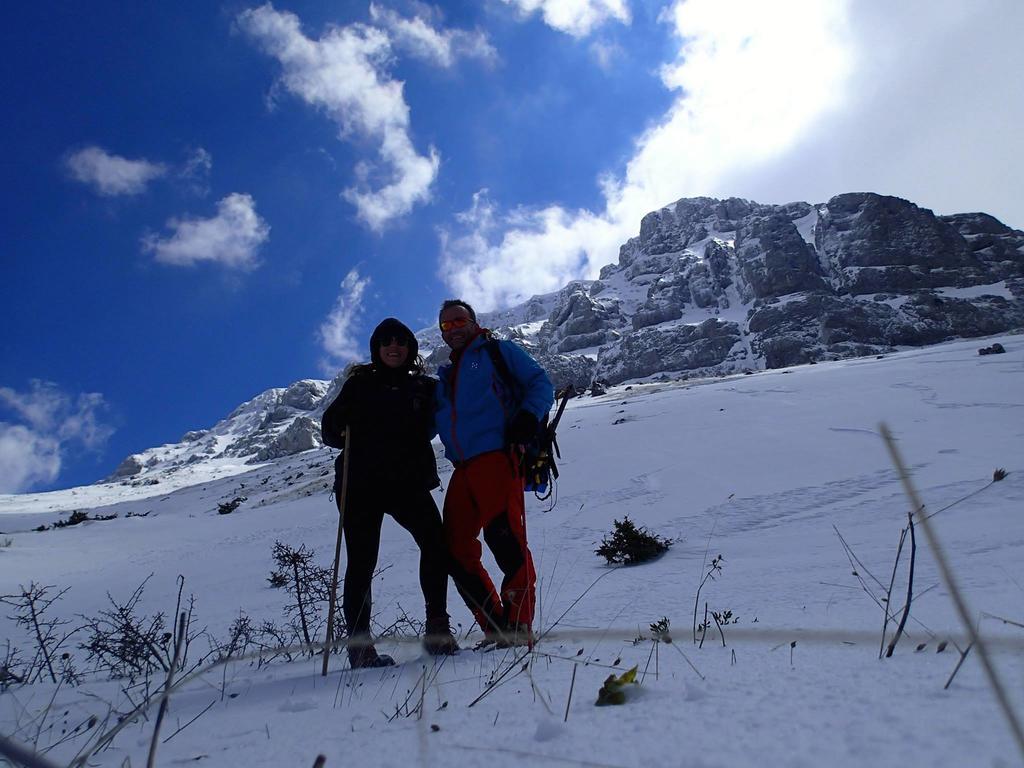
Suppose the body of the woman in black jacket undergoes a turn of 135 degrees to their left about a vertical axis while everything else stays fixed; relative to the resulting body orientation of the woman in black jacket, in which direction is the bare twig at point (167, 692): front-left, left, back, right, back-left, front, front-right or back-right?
back-right

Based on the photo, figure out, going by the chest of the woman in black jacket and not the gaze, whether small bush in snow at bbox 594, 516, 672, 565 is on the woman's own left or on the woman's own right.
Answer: on the woman's own left

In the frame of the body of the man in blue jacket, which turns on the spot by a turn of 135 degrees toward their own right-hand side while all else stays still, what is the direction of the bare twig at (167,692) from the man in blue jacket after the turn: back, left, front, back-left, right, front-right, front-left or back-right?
back

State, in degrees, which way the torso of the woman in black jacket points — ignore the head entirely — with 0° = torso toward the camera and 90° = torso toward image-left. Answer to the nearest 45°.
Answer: approximately 0°

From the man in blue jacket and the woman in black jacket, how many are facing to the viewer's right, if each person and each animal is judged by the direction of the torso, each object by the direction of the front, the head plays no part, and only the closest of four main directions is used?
0

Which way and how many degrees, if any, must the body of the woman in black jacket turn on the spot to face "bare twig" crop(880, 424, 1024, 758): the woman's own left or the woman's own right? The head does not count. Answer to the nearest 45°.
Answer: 0° — they already face it

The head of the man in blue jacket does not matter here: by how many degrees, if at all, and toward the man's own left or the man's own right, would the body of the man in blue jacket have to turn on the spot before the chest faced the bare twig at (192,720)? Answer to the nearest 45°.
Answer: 0° — they already face it
